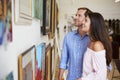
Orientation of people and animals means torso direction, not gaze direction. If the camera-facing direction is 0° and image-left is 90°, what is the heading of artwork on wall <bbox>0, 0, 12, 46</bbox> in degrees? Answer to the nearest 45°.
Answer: approximately 315°

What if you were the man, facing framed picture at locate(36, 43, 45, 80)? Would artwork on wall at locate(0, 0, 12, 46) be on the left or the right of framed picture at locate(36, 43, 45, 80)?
left

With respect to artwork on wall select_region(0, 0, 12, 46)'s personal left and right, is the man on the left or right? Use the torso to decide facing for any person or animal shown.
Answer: on its left

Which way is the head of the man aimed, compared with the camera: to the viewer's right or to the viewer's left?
to the viewer's left

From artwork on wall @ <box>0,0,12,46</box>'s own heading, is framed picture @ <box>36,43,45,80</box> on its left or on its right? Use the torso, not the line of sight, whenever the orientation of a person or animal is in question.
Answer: on its left

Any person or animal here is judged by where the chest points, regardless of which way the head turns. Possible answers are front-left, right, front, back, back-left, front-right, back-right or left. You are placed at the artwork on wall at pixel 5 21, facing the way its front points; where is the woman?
left
